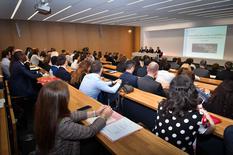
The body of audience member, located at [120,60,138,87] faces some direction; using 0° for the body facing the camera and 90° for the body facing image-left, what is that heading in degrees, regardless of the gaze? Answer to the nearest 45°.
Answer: approximately 225°

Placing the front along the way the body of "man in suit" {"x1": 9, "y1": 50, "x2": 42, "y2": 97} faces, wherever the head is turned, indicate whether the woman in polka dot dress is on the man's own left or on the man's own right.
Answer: on the man's own right

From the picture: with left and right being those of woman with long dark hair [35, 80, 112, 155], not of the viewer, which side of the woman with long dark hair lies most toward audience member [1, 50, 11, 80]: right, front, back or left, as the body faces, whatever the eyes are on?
left

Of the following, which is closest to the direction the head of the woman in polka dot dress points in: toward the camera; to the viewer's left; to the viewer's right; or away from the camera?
away from the camera

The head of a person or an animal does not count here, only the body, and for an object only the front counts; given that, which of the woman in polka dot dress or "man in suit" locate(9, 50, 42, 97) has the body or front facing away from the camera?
the woman in polka dot dress

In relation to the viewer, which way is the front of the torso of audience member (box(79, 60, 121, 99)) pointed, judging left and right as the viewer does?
facing away from the viewer and to the right of the viewer

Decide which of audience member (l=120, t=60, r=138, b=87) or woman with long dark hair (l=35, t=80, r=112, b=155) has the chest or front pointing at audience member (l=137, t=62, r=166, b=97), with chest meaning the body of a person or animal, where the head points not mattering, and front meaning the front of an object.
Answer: the woman with long dark hair

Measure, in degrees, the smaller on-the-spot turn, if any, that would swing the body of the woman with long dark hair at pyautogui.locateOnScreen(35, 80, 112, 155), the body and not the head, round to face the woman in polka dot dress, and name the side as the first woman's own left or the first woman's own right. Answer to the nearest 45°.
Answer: approximately 45° to the first woman's own right

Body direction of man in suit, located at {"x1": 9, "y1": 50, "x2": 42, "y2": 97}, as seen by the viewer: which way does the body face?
to the viewer's right

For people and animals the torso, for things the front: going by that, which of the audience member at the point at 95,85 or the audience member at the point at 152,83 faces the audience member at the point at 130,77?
the audience member at the point at 95,85

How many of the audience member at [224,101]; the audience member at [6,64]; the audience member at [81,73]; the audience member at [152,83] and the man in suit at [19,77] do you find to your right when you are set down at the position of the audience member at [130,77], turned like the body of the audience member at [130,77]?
2

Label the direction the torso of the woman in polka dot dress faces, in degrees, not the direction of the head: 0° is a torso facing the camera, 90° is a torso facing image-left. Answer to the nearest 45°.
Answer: approximately 180°

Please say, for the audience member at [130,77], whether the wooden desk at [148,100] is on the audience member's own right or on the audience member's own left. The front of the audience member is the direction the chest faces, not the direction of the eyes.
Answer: on the audience member's own right

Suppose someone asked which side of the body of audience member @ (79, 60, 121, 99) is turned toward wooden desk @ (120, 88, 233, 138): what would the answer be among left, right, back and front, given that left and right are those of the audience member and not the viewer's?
right
